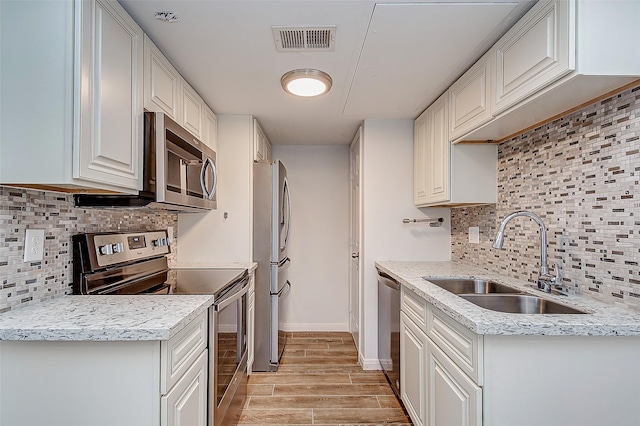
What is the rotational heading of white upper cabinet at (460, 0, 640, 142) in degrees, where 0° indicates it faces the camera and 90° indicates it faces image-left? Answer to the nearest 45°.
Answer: approximately 45°

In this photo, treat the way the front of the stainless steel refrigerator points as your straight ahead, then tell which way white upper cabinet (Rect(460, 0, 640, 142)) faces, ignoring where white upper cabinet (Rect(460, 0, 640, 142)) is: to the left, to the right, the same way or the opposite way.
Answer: the opposite way

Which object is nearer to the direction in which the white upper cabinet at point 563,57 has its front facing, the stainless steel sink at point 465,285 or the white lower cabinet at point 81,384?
the white lower cabinet

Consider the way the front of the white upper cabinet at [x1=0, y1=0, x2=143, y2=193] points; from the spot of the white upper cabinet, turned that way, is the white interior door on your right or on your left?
on your left

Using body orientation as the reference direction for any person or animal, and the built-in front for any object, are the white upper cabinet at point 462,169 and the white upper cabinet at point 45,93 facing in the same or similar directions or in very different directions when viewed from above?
very different directions

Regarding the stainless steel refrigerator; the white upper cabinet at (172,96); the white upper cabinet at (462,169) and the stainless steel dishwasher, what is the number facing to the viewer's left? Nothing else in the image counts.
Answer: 2

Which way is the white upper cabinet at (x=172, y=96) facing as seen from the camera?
to the viewer's right

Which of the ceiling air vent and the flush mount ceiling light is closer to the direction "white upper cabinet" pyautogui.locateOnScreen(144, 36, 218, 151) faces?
the flush mount ceiling light

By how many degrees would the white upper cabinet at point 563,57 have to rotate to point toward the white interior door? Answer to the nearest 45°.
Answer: approximately 90° to its right

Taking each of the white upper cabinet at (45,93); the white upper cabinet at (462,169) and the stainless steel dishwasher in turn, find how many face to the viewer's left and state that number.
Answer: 2

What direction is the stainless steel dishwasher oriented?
to the viewer's left

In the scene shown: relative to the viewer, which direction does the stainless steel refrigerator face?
to the viewer's right

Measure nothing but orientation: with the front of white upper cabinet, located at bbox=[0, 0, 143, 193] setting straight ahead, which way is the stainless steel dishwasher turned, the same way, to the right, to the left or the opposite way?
the opposite way
